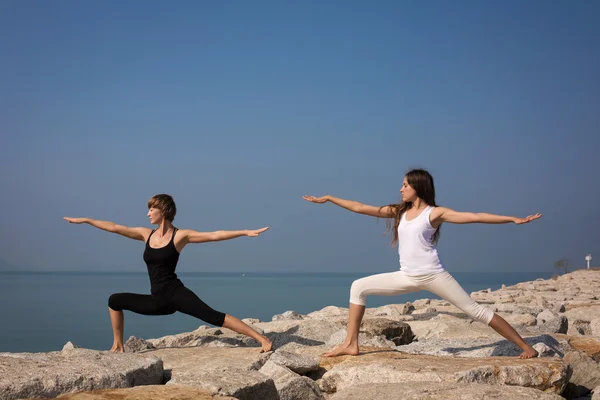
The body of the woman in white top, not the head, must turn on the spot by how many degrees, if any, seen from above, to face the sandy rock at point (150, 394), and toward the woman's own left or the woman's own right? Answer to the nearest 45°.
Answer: approximately 45° to the woman's own right

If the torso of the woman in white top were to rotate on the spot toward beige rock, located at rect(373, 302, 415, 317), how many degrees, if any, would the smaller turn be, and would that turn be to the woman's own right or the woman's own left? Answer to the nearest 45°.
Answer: approximately 180°

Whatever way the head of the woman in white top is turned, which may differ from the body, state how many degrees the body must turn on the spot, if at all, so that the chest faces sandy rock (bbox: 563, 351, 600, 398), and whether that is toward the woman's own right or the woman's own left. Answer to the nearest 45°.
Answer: approximately 90° to the woman's own left

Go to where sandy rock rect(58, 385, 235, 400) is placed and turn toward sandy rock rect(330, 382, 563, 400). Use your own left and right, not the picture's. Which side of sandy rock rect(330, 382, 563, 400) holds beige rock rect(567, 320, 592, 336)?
left

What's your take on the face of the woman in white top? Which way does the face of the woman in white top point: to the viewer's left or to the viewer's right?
to the viewer's left

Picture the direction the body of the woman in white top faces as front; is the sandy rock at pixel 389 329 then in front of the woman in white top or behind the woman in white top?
behind

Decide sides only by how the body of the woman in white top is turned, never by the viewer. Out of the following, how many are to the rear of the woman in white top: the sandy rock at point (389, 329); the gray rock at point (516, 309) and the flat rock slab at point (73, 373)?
2

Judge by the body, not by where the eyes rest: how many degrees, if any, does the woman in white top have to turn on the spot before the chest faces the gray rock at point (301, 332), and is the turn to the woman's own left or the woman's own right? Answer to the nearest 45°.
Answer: approximately 135° to the woman's own right

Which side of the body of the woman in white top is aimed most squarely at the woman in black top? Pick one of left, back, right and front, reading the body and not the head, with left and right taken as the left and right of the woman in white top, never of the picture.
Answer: right

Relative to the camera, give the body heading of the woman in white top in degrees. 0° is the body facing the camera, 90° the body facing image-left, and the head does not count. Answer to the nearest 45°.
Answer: approximately 0°

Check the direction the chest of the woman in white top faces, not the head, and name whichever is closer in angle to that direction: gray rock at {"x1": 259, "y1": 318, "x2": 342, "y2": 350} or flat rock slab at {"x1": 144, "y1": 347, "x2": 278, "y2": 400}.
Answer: the flat rock slab

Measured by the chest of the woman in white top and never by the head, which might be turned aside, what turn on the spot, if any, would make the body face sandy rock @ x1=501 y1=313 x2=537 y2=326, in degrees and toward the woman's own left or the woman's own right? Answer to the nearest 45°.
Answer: approximately 180°

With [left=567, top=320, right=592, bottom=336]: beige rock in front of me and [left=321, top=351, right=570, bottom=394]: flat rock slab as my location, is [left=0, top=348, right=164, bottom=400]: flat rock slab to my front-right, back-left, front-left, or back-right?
back-left

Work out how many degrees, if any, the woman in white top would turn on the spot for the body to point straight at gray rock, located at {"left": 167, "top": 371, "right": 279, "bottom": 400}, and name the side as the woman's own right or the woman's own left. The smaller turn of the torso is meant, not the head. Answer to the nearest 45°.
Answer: approximately 45° to the woman's own right
